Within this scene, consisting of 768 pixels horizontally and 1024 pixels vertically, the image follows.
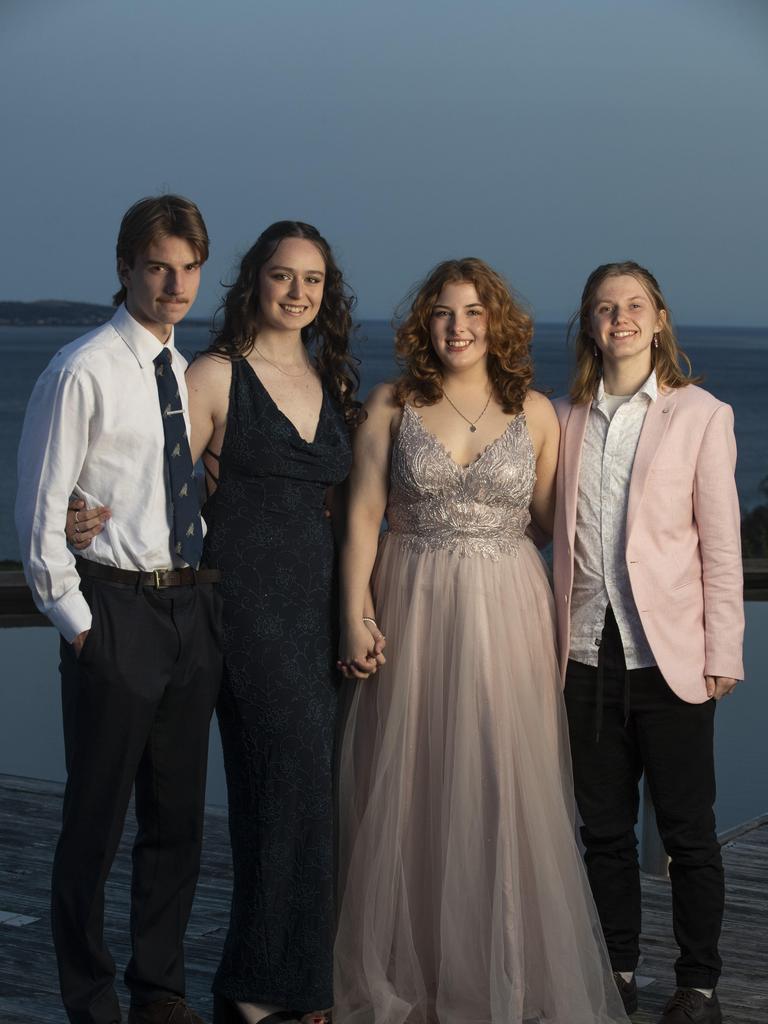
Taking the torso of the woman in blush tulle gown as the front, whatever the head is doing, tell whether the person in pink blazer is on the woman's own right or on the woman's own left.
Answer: on the woman's own left

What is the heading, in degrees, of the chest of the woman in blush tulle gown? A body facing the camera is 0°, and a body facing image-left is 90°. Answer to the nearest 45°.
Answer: approximately 0°

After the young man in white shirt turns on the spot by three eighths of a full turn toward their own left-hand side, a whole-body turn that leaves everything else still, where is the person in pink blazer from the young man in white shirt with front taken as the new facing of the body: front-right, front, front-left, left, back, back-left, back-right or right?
right

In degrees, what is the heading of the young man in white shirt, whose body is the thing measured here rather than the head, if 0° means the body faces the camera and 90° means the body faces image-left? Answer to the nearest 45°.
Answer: approximately 315°

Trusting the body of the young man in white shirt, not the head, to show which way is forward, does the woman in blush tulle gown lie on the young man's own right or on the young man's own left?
on the young man's own left

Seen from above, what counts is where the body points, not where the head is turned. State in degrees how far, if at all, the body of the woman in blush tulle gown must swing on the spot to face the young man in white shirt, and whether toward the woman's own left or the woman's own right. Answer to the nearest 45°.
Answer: approximately 45° to the woman's own right

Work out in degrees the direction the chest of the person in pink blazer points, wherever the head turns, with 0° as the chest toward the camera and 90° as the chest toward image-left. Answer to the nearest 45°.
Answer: approximately 45°
